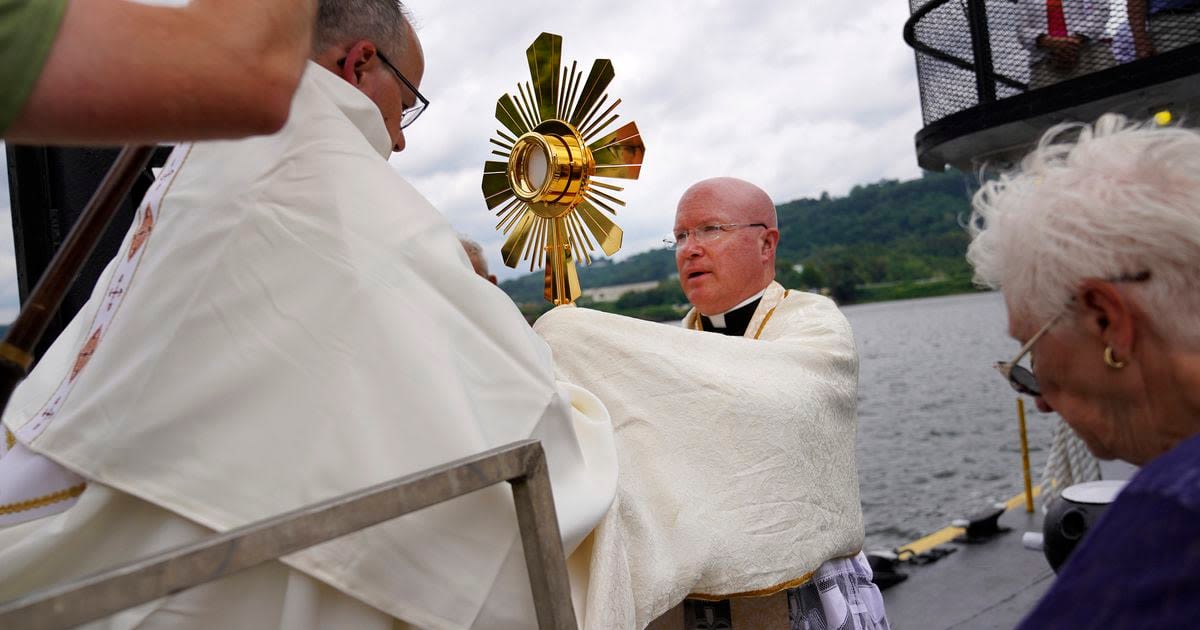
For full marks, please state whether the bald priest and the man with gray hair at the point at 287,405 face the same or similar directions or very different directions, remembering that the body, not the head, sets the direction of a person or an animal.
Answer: very different directions

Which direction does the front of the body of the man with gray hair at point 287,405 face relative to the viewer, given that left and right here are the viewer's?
facing away from the viewer and to the right of the viewer

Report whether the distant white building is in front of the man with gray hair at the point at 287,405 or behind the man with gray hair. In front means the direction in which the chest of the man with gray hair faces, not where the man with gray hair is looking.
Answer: in front

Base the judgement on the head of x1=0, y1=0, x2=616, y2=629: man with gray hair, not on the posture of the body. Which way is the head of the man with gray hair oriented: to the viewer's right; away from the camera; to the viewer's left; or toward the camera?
to the viewer's right

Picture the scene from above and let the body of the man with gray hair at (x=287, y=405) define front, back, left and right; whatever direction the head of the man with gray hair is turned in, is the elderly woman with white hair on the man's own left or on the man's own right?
on the man's own right

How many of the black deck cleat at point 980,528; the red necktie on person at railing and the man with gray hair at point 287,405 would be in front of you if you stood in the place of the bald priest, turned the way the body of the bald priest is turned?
1

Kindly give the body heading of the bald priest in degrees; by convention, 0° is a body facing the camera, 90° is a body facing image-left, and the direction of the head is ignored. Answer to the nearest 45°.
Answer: approximately 45°

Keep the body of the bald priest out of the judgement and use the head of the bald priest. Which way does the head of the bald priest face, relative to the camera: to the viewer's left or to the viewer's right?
to the viewer's left

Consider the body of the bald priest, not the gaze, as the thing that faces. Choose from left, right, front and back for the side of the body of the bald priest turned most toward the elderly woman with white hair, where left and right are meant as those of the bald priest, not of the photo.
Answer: left

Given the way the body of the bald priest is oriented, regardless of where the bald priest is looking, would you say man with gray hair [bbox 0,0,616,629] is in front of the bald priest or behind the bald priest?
in front

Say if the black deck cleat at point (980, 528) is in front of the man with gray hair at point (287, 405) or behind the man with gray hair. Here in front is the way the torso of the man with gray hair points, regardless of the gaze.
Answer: in front

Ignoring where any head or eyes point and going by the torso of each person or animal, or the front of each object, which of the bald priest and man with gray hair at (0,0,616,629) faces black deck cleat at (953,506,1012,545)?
the man with gray hair
